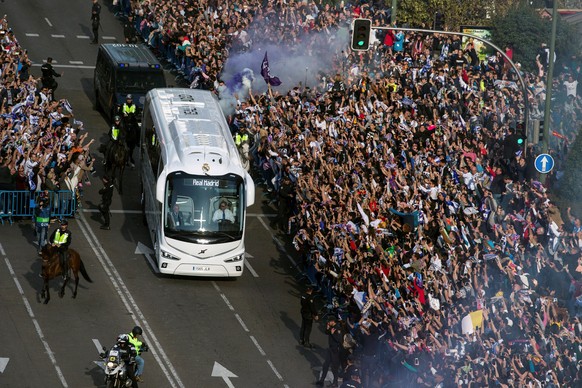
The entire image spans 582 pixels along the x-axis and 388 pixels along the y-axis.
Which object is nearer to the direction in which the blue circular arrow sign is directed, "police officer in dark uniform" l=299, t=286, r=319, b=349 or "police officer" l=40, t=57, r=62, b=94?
the police officer in dark uniform

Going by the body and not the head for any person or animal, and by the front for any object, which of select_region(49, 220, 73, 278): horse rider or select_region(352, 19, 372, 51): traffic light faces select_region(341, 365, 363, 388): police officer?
the traffic light

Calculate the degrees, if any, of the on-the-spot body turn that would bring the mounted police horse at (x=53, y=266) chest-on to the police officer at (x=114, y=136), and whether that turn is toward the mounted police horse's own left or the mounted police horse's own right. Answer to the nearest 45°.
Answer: approximately 135° to the mounted police horse's own right

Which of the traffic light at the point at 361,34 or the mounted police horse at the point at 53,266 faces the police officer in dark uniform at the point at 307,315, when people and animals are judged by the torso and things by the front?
the traffic light

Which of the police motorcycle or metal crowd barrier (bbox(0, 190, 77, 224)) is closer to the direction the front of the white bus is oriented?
the police motorcycle

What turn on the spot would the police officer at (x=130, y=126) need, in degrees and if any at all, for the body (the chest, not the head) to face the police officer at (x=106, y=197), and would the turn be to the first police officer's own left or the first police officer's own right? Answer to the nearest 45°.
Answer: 0° — they already face them

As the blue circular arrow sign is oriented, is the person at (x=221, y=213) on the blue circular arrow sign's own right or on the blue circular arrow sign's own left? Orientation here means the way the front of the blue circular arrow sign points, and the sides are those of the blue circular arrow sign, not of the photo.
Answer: on the blue circular arrow sign's own right

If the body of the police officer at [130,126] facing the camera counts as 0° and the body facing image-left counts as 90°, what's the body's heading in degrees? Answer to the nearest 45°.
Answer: approximately 0°
